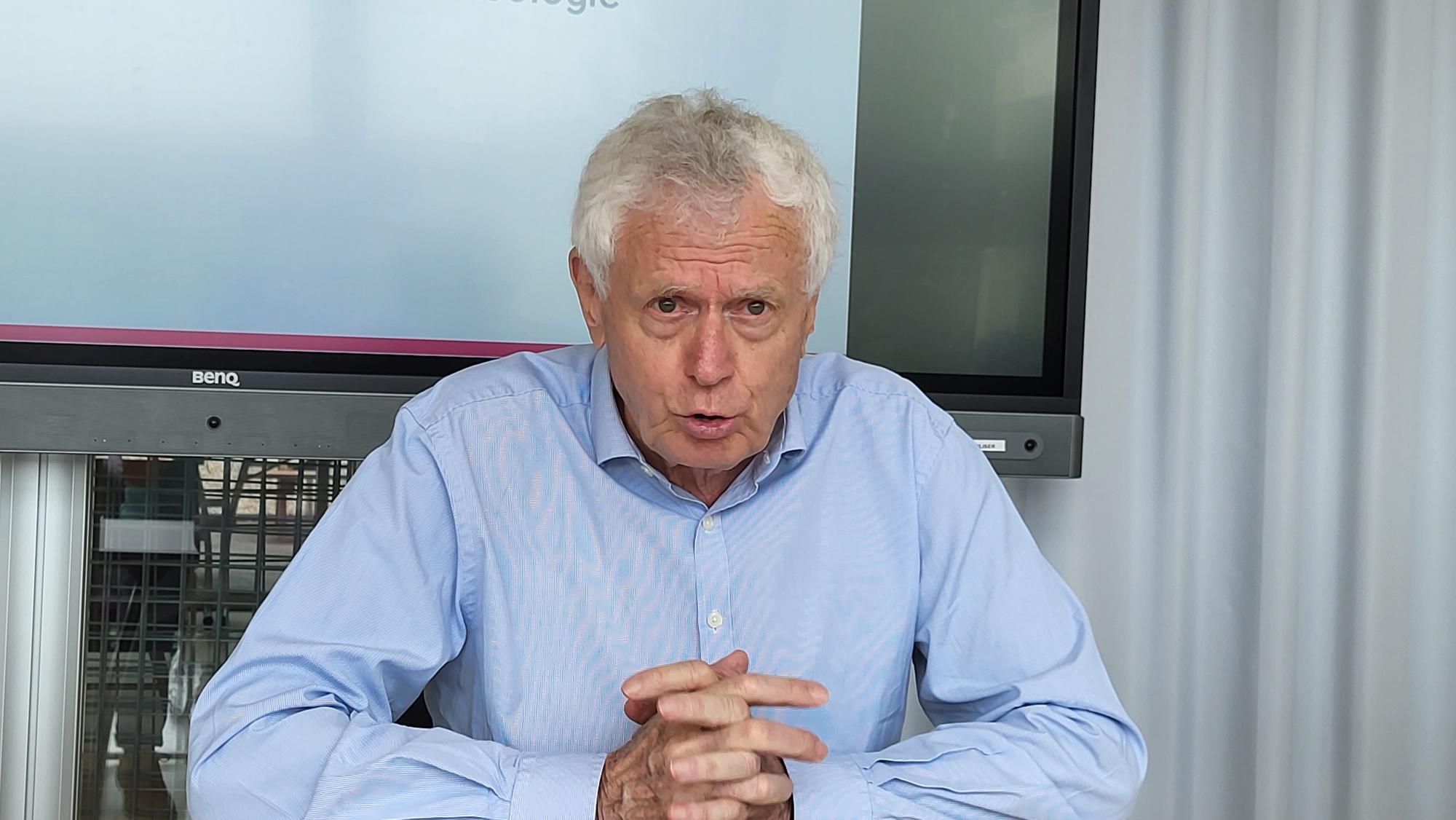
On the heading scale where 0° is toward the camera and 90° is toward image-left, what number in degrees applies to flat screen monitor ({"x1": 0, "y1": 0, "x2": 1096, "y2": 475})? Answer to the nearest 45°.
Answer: approximately 0°

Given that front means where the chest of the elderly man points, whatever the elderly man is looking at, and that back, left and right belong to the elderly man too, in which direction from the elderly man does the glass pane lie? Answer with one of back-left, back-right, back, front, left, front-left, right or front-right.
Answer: back-right

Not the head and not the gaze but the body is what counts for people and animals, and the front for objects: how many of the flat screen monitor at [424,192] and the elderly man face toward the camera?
2
